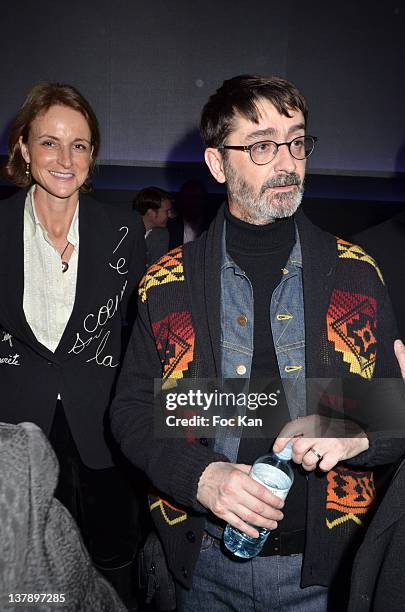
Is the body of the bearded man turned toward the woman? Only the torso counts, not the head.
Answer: no

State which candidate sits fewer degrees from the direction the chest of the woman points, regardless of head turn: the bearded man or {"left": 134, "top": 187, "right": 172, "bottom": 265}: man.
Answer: the bearded man

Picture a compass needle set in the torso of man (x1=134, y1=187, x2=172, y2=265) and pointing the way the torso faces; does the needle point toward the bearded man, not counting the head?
no

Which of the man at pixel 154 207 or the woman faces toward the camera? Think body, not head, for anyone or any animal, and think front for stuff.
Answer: the woman

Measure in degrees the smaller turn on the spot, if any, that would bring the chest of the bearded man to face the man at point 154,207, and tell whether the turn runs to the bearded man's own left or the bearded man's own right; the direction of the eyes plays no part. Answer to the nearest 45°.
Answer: approximately 180°

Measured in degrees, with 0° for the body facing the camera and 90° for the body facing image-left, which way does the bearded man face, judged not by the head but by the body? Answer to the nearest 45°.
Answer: approximately 0°

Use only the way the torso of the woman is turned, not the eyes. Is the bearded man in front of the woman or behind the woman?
in front

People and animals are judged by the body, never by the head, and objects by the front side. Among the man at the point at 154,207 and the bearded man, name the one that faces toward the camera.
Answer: the bearded man

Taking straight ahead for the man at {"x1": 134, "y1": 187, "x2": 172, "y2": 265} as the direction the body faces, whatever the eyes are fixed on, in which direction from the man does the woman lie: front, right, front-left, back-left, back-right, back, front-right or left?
right

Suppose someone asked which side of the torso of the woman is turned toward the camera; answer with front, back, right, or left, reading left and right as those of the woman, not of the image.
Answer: front

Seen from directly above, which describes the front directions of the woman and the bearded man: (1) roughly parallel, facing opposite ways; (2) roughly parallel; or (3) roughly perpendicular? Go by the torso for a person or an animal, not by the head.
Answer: roughly parallel
